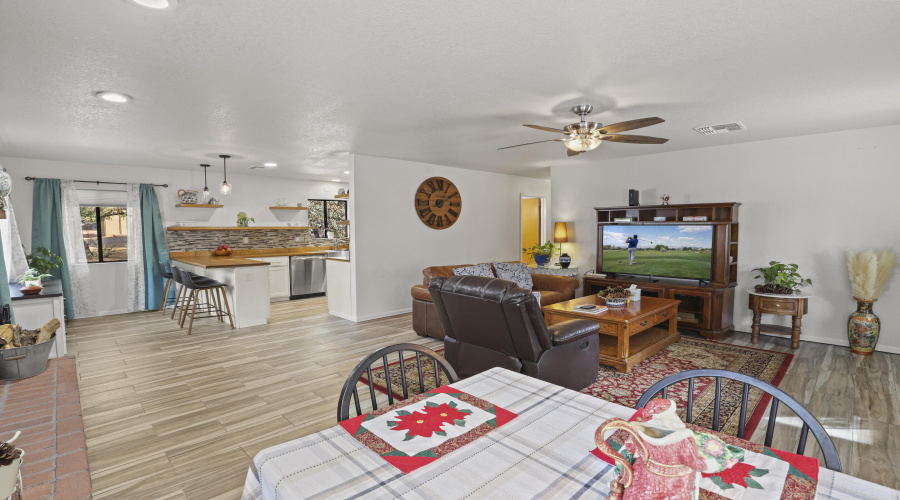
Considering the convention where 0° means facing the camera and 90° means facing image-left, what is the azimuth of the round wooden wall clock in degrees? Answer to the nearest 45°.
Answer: approximately 315°

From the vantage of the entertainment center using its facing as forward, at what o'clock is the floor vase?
The floor vase is roughly at 8 o'clock from the entertainment center.

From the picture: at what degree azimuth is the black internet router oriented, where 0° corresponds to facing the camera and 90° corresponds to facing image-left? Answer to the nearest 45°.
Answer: approximately 45°

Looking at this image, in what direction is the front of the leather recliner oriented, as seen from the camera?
facing away from the viewer and to the right of the viewer

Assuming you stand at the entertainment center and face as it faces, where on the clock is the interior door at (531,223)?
The interior door is roughly at 3 o'clock from the entertainment center.

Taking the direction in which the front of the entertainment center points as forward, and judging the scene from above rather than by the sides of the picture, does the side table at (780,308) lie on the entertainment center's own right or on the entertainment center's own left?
on the entertainment center's own left

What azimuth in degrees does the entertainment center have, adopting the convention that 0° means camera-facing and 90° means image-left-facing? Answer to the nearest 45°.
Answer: approximately 45°

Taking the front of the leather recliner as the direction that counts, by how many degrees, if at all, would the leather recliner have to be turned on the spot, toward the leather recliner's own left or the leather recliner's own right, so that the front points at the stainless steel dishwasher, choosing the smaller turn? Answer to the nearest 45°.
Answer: approximately 90° to the leather recliner's own left

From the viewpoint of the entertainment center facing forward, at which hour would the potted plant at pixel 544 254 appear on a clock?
The potted plant is roughly at 2 o'clock from the entertainment center.
